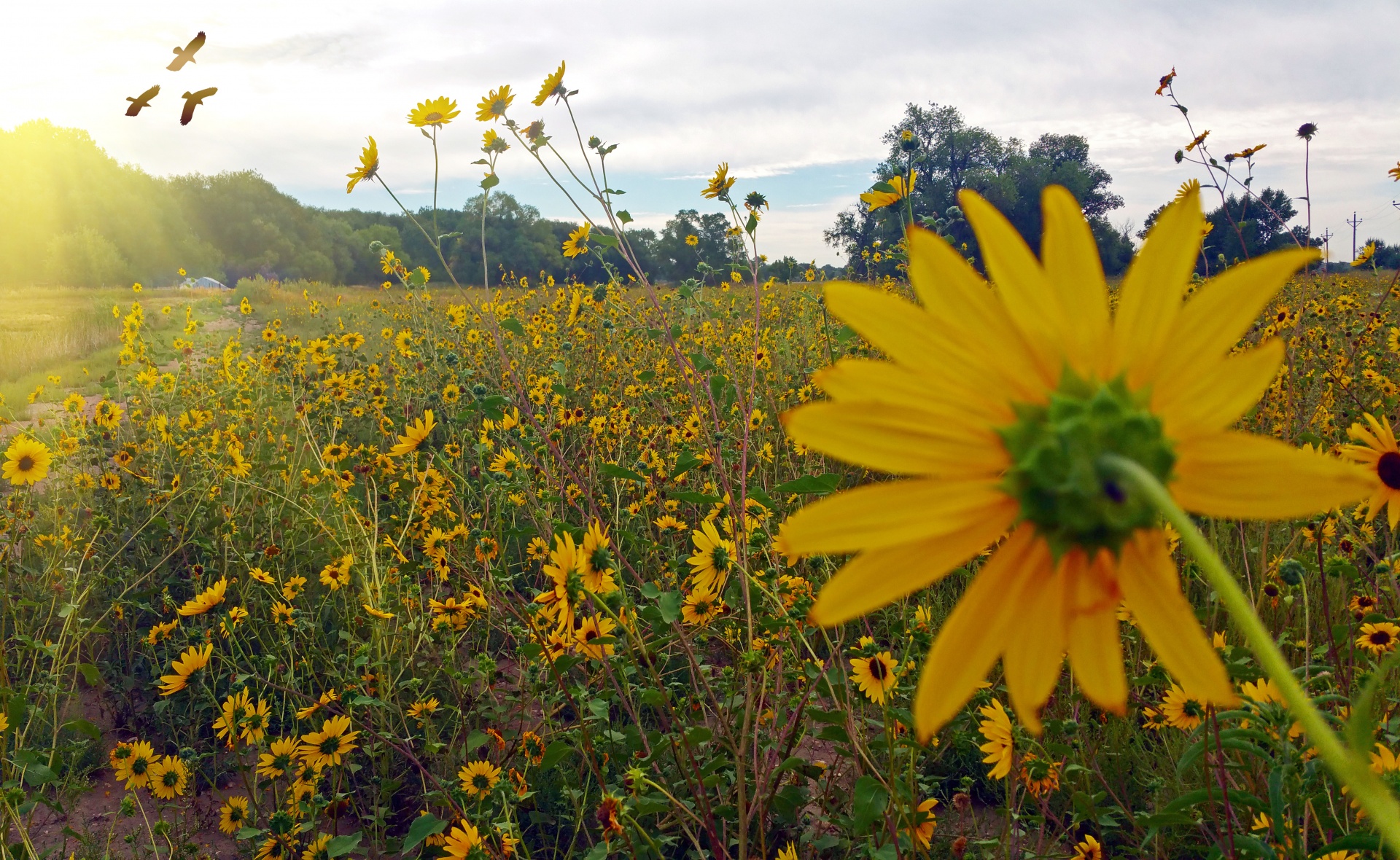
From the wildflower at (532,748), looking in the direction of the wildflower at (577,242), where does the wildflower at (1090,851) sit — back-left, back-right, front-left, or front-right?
back-right

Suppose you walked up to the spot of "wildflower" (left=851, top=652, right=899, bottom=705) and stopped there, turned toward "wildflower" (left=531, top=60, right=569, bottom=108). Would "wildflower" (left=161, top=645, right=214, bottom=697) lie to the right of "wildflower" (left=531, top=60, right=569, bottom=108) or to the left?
left

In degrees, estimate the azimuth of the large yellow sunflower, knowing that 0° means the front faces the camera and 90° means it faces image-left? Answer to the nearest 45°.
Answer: approximately 180°
